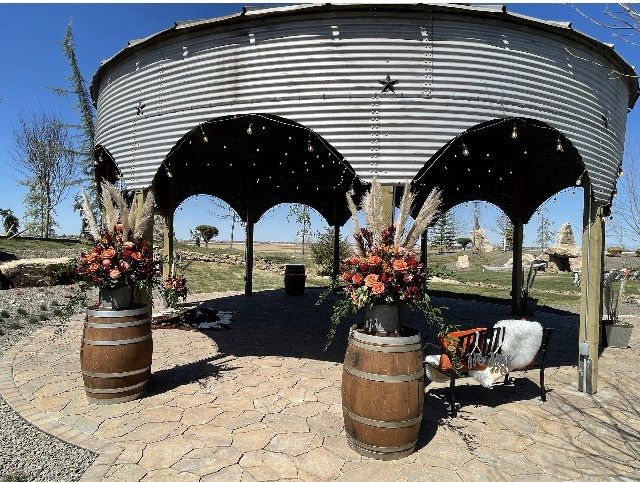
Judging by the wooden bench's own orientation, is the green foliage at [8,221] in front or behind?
in front

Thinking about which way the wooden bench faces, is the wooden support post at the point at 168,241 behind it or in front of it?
in front

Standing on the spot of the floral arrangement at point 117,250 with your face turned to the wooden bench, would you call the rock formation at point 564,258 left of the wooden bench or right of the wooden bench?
left

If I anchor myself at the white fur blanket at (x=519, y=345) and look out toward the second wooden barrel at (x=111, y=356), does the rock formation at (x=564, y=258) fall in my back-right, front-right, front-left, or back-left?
back-right
